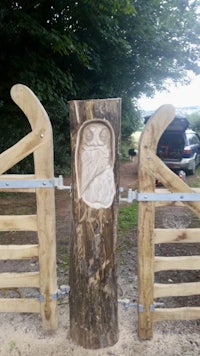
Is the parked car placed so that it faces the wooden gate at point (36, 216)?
no

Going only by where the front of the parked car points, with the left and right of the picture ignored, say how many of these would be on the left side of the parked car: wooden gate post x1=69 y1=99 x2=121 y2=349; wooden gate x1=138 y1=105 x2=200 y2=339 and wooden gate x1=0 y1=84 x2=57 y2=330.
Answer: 0

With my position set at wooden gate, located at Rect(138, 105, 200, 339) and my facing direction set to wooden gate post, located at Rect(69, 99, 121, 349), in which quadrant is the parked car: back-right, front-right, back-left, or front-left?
back-right
